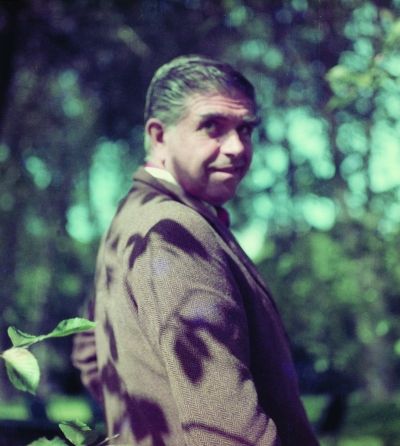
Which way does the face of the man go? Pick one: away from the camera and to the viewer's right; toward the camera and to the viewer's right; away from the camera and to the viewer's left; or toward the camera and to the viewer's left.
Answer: toward the camera and to the viewer's right

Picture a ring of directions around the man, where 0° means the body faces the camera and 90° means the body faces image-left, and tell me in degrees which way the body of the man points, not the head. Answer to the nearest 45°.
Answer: approximately 270°
